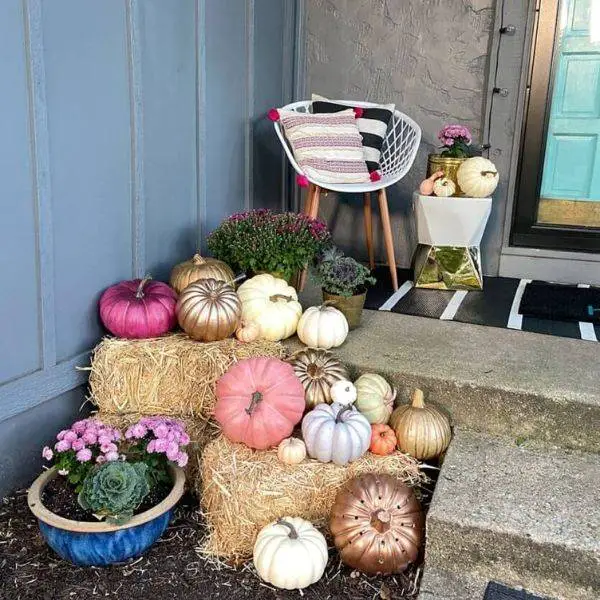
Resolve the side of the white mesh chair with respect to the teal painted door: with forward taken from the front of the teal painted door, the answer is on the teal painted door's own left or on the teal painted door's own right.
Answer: on the teal painted door's own right

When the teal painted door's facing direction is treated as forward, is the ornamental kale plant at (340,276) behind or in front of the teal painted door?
in front

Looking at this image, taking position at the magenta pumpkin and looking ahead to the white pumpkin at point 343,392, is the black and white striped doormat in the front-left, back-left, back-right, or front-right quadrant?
front-left

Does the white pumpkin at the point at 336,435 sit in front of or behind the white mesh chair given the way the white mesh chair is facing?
in front

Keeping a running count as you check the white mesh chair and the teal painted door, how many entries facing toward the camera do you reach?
2

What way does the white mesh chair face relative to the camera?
toward the camera

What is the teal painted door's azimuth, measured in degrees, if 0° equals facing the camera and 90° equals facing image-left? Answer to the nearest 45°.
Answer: approximately 0°

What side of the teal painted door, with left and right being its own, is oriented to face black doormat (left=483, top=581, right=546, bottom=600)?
front

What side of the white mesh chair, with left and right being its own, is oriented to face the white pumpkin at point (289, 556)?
front

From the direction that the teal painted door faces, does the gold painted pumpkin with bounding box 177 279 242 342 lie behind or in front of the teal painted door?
in front

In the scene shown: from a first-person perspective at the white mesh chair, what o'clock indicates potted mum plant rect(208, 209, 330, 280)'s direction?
The potted mum plant is roughly at 1 o'clock from the white mesh chair.
